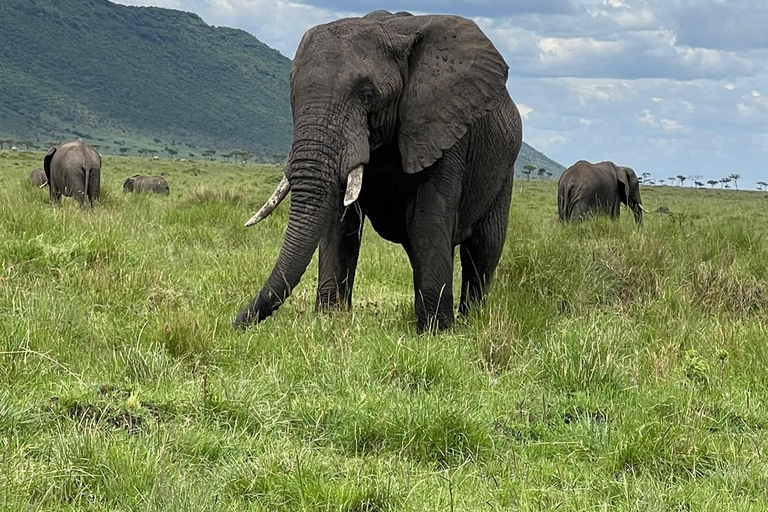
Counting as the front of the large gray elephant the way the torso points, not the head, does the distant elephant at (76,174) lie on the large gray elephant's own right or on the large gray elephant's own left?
on the large gray elephant's own right

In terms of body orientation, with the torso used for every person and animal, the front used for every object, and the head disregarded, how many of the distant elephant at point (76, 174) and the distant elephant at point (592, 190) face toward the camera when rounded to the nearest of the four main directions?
0

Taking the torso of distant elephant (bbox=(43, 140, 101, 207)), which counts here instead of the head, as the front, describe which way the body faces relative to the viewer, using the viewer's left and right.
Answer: facing away from the viewer and to the left of the viewer

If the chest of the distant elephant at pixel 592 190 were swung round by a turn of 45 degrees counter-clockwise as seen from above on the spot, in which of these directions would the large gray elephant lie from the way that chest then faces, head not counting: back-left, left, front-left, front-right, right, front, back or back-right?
back

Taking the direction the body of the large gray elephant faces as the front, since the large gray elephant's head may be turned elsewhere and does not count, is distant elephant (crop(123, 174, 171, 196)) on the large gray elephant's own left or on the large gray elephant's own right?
on the large gray elephant's own right

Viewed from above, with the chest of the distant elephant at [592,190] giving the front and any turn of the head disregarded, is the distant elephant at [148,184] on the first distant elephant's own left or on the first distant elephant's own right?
on the first distant elephant's own left

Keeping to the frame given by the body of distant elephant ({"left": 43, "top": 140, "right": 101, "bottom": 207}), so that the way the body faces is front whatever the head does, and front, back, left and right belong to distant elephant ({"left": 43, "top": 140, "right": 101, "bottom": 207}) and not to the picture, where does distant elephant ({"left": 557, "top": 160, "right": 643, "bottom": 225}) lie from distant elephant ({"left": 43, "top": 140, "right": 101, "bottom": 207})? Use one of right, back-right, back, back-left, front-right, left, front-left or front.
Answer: back-right

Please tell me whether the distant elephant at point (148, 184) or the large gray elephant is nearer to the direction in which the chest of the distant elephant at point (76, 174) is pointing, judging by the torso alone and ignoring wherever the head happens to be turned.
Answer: the distant elephant

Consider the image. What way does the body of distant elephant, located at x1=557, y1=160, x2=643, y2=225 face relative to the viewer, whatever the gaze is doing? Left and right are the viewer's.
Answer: facing away from the viewer and to the right of the viewer
